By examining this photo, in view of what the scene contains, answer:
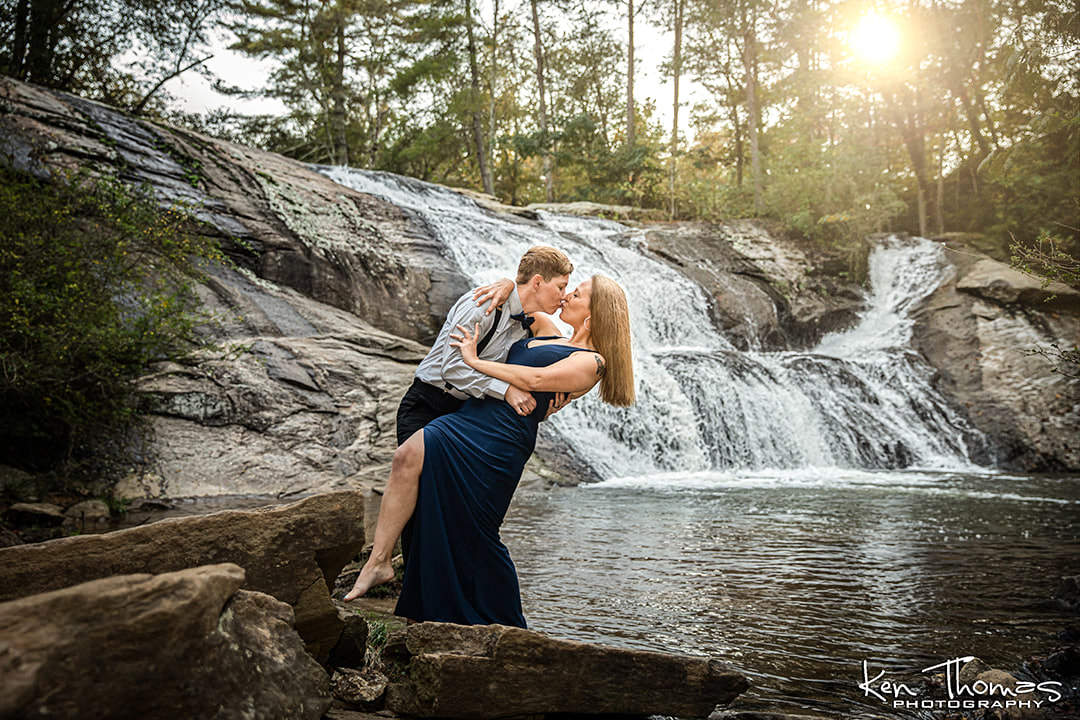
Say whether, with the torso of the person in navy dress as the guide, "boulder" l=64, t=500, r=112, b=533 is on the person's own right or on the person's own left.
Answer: on the person's own right

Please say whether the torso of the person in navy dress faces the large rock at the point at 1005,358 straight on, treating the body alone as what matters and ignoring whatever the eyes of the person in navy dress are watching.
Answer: no

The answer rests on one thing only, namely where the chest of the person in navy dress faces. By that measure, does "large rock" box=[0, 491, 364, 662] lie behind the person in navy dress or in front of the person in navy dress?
in front

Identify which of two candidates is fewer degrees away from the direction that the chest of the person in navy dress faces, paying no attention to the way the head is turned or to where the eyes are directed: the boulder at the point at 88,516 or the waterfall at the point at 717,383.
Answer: the boulder

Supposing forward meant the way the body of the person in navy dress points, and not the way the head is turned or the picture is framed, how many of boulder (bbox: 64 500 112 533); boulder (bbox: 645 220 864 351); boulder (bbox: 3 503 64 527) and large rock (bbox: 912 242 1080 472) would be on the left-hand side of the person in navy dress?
0

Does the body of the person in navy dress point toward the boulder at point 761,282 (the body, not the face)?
no

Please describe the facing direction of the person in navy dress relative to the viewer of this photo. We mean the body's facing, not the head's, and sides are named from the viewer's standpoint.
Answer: facing to the left of the viewer

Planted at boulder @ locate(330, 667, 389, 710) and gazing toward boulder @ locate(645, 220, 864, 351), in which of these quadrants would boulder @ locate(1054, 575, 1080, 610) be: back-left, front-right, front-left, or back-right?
front-right

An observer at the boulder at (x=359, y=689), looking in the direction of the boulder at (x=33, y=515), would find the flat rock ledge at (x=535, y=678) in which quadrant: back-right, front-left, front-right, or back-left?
back-right

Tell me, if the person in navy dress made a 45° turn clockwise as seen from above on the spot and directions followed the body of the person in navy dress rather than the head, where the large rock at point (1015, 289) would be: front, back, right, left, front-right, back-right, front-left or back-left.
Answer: right

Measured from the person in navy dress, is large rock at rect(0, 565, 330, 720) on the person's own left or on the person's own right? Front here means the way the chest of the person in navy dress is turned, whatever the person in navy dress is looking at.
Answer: on the person's own left
